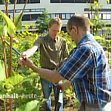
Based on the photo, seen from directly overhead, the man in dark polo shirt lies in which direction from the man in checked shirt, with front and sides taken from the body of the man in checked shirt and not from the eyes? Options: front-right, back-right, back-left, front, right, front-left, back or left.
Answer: front-right

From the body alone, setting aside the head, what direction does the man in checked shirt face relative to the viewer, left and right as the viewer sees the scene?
facing away from the viewer and to the left of the viewer

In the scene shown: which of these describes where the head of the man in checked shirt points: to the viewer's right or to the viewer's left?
to the viewer's left
